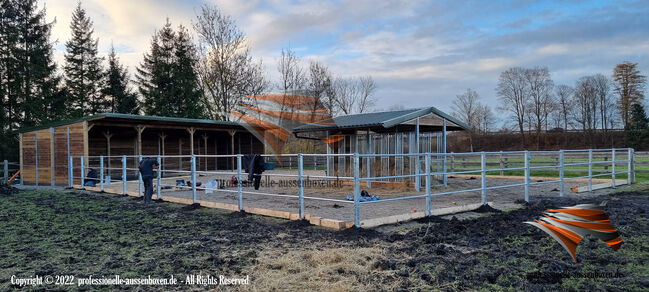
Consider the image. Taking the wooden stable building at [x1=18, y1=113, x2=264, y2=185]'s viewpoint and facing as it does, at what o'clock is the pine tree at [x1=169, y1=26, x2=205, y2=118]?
The pine tree is roughly at 8 o'clock from the wooden stable building.

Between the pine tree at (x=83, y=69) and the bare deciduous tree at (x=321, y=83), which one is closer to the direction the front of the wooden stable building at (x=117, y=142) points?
the bare deciduous tree

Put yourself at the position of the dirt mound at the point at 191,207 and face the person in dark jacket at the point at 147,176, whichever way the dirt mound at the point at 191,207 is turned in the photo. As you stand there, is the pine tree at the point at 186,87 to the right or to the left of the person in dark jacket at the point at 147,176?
right

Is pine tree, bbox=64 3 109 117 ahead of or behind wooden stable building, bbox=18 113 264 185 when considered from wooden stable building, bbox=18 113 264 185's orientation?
behind

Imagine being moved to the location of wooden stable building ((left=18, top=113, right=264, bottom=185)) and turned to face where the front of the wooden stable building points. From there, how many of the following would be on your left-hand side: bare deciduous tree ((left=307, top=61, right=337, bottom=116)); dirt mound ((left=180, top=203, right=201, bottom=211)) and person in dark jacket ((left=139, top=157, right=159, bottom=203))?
1

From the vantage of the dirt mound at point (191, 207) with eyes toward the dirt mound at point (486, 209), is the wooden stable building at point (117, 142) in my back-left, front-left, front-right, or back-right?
back-left

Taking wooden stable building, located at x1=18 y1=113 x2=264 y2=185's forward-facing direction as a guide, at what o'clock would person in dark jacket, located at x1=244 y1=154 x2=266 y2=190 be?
The person in dark jacket is roughly at 1 o'clock from the wooden stable building.

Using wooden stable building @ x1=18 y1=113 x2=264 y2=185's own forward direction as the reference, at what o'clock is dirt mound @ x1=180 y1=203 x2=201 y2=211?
The dirt mound is roughly at 1 o'clock from the wooden stable building.

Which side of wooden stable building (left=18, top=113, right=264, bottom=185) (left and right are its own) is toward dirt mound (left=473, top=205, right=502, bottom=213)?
front

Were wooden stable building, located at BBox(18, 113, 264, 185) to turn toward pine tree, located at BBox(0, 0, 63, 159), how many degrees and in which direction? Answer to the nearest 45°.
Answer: approximately 180°

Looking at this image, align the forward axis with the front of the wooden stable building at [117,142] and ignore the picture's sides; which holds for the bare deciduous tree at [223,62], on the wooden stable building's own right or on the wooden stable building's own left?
on the wooden stable building's own left

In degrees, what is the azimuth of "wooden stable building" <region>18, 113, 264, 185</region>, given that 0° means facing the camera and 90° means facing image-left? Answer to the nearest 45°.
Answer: approximately 315°

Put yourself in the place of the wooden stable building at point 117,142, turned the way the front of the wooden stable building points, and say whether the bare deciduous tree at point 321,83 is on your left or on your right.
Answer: on your left

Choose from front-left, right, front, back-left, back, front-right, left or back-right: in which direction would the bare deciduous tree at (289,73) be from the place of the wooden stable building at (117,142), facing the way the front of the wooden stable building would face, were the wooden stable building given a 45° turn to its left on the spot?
front-left

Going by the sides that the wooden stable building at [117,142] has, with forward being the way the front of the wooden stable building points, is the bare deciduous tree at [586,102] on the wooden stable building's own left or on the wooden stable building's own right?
on the wooden stable building's own left
